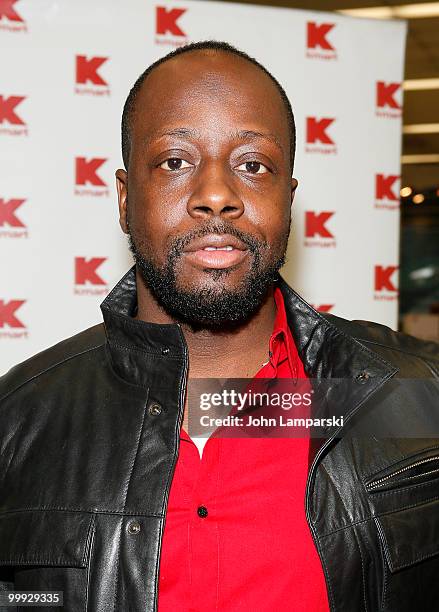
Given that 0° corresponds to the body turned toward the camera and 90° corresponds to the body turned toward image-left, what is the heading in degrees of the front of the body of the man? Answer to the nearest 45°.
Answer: approximately 0°
